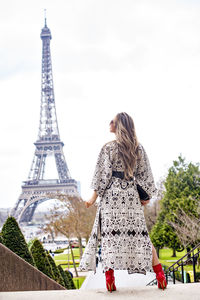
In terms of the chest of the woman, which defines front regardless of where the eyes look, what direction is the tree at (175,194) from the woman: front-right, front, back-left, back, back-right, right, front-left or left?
front

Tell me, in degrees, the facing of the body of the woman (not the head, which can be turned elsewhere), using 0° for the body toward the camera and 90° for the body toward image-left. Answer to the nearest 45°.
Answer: approximately 180°

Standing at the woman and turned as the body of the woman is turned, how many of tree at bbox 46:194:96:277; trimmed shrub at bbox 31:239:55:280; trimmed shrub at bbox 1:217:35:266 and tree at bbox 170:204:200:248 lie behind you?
0

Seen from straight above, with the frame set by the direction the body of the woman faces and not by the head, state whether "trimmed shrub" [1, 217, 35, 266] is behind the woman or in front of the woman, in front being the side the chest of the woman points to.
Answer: in front

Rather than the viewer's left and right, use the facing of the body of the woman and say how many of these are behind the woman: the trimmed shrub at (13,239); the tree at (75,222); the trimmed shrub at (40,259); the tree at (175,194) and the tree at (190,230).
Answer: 0

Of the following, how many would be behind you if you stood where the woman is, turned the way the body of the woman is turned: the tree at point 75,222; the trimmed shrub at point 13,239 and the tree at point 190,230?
0

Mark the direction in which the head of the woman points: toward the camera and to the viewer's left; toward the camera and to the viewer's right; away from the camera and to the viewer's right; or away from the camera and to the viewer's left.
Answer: away from the camera and to the viewer's left

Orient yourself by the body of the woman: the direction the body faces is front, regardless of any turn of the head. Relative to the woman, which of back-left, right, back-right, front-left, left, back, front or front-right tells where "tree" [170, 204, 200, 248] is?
front

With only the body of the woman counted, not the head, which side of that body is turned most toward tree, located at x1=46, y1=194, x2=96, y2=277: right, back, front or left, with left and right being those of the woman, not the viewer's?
front

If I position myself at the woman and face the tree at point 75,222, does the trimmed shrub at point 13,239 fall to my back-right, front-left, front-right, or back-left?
front-left
